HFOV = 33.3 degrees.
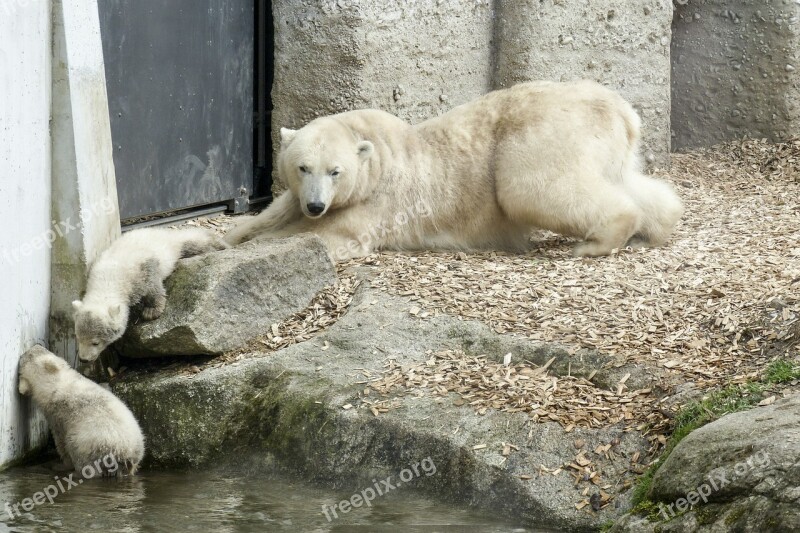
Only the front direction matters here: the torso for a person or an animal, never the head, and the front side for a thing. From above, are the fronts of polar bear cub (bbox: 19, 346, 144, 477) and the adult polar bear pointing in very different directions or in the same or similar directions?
same or similar directions

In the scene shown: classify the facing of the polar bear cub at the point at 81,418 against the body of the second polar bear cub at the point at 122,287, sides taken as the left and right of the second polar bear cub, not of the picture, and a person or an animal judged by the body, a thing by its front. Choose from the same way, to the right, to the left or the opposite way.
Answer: to the right

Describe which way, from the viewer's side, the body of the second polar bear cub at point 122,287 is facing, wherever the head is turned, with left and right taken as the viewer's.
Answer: facing the viewer and to the left of the viewer

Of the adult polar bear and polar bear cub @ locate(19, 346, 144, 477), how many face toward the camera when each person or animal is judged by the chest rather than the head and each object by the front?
0

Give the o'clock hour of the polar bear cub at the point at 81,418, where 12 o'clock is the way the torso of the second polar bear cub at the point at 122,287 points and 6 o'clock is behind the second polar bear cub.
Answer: The polar bear cub is roughly at 11 o'clock from the second polar bear cub.

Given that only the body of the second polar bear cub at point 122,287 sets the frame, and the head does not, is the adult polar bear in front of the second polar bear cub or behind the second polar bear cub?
behind

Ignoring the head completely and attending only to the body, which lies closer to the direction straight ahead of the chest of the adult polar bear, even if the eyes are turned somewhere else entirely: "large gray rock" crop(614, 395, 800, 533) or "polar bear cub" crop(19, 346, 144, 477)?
the polar bear cub

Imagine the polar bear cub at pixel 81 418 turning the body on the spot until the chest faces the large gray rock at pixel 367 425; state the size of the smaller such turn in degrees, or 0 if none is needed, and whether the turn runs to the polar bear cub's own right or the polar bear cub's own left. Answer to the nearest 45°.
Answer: approximately 135° to the polar bear cub's own right

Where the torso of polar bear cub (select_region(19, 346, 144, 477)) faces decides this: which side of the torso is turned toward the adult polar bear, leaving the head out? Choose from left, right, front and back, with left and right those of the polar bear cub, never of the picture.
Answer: right

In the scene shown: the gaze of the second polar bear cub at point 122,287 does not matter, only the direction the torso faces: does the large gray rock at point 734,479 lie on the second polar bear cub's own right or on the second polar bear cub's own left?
on the second polar bear cub's own left

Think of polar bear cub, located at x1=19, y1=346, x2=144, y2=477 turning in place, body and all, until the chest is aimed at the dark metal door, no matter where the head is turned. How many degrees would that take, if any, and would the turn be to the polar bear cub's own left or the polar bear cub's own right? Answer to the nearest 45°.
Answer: approximately 45° to the polar bear cub's own right

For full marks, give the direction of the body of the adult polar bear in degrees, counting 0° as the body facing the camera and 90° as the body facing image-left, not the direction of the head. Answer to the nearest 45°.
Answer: approximately 90°

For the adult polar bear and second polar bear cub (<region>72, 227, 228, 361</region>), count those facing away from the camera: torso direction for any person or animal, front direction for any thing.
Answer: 0

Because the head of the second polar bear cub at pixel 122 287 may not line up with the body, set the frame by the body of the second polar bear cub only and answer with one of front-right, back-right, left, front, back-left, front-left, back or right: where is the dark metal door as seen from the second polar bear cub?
back-right

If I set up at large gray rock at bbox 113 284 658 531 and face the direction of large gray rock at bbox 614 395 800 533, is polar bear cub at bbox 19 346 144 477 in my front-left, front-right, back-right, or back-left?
back-right
